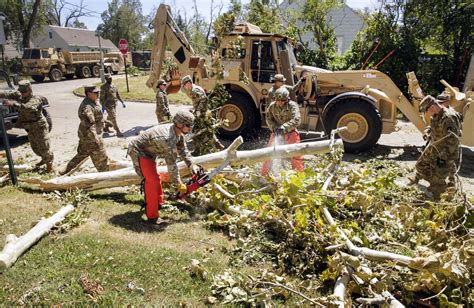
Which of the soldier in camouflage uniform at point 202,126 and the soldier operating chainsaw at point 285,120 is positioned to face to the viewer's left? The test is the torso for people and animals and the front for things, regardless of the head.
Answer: the soldier in camouflage uniform

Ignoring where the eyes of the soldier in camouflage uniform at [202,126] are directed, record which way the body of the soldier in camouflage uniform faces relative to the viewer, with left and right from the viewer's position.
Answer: facing to the left of the viewer

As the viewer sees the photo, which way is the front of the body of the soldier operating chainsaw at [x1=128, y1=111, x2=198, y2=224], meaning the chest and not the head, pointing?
to the viewer's right

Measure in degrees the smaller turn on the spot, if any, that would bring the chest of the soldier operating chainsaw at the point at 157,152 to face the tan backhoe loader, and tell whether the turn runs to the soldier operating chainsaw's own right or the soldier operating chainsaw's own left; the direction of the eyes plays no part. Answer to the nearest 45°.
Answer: approximately 45° to the soldier operating chainsaw's own left

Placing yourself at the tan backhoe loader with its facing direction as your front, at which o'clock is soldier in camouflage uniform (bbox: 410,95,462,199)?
The soldier in camouflage uniform is roughly at 2 o'clock from the tan backhoe loader.

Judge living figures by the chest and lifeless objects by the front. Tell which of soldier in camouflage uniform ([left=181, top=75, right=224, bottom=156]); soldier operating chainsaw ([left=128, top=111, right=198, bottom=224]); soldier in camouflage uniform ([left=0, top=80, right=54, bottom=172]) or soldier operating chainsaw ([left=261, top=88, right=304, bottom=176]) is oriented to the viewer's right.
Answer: soldier operating chainsaw ([left=128, top=111, right=198, bottom=224])

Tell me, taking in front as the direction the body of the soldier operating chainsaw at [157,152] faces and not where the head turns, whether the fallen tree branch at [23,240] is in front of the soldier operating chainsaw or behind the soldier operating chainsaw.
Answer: behind

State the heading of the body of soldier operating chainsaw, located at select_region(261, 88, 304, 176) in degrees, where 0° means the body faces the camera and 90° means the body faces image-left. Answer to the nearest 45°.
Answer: approximately 0°
